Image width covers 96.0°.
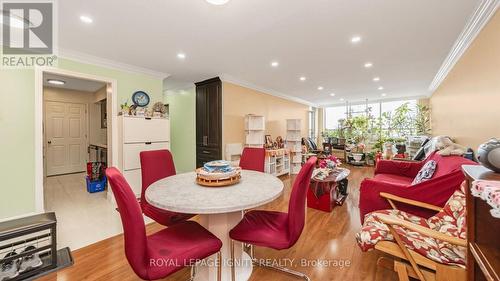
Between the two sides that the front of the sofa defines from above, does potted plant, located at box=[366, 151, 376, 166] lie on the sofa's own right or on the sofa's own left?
on the sofa's own right

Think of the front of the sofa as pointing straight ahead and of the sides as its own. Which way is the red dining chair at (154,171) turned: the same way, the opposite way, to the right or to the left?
the opposite way

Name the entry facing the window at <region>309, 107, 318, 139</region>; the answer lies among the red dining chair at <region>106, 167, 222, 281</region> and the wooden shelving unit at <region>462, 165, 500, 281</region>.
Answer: the red dining chair

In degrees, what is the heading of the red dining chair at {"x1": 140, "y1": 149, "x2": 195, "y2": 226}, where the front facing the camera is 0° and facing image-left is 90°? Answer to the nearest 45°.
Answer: approximately 315°

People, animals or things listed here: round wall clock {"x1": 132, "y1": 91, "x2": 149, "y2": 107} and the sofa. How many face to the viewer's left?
1

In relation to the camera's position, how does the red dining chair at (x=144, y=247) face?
facing away from the viewer and to the right of the viewer

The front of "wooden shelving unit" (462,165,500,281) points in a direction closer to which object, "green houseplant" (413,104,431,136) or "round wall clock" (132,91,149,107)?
the round wall clock

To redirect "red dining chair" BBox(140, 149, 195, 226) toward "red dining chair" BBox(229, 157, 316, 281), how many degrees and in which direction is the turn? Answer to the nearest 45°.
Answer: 0° — it already faces it

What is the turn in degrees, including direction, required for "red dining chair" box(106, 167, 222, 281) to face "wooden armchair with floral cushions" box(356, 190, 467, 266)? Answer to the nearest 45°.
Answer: approximately 45° to its right

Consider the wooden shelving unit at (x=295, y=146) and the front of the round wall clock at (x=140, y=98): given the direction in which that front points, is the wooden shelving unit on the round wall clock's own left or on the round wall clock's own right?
on the round wall clock's own left

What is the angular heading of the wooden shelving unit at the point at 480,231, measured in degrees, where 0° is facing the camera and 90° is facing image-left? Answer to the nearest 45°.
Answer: approximately 45°

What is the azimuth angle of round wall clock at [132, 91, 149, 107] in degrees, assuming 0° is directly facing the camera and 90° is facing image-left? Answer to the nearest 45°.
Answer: approximately 0°

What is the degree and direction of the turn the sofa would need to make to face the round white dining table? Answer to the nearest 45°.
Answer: approximately 45° to its left

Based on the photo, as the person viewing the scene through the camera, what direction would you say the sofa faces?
facing to the left of the viewer
